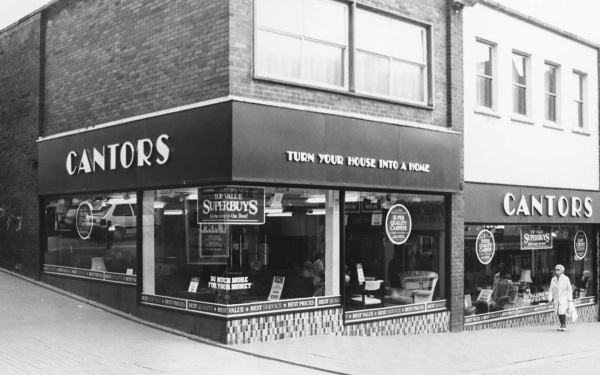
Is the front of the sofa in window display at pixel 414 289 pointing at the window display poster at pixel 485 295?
no

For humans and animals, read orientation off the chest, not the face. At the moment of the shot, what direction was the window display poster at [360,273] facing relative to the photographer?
facing the viewer

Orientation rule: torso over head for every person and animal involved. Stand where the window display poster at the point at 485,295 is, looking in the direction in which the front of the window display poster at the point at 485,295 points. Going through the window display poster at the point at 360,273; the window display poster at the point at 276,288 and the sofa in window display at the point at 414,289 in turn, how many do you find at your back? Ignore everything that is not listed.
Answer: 0

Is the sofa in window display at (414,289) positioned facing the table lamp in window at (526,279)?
no

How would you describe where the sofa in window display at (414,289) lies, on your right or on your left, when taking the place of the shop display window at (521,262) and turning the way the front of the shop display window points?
on your right

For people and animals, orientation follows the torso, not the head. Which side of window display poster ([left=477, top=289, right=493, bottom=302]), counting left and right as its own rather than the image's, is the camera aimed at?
front
